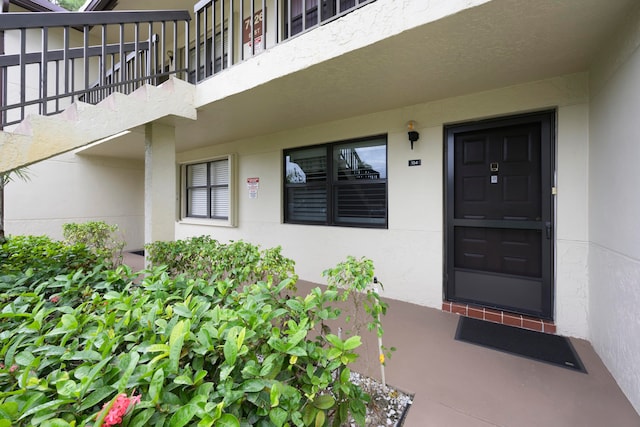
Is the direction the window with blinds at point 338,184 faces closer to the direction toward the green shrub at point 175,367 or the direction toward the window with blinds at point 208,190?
the green shrub

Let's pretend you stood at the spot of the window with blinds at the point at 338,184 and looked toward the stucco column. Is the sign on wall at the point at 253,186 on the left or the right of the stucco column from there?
right

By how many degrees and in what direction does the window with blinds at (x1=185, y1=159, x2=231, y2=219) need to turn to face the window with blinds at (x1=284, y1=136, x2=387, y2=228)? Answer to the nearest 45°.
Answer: approximately 90° to its left

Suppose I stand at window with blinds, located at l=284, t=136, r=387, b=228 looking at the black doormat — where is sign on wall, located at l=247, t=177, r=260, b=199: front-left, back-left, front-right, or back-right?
back-right

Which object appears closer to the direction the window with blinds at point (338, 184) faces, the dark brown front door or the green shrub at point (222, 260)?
the green shrub

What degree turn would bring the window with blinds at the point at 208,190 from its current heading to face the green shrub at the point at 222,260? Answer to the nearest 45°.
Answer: approximately 45° to its left

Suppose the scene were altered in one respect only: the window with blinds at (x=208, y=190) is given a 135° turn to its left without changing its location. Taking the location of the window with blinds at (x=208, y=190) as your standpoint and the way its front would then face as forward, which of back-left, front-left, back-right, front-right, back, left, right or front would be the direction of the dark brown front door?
front-right

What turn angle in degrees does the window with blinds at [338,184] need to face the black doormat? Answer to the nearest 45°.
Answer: approximately 90° to its left

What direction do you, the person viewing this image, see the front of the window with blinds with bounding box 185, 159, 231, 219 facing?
facing the viewer and to the left of the viewer

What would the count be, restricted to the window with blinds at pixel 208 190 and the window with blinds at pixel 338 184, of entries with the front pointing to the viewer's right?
0
